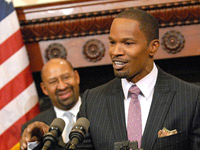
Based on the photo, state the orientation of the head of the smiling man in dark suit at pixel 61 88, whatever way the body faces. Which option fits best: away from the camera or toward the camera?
toward the camera

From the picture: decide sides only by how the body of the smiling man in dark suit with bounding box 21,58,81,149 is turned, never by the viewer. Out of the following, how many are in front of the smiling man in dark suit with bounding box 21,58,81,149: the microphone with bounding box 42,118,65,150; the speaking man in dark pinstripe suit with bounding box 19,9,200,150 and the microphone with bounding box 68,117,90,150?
3

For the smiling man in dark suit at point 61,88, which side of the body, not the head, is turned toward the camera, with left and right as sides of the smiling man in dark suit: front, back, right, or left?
front

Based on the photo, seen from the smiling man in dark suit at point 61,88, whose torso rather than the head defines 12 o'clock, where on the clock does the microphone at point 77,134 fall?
The microphone is roughly at 12 o'clock from the smiling man in dark suit.

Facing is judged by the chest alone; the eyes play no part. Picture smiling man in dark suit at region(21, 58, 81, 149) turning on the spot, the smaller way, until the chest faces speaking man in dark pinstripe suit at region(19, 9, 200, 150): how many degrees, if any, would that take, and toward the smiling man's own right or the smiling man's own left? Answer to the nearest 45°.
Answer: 0° — they already face them

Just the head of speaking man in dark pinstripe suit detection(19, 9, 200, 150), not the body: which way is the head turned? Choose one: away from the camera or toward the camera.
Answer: toward the camera

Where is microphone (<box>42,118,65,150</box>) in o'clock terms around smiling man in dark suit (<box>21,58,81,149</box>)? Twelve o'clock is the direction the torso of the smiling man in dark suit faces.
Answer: The microphone is roughly at 12 o'clock from the smiling man in dark suit.
